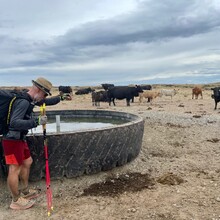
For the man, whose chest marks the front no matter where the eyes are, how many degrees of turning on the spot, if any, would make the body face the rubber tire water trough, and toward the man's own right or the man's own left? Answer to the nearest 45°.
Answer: approximately 45° to the man's own left

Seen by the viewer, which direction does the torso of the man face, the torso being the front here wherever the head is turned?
to the viewer's right

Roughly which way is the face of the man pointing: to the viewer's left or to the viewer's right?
to the viewer's right

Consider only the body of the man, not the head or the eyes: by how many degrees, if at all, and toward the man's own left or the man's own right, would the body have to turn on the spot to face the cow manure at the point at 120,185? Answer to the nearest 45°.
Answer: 0° — they already face it

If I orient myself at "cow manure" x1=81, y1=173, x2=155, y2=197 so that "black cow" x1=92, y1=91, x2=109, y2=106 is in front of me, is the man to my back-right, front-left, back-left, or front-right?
back-left

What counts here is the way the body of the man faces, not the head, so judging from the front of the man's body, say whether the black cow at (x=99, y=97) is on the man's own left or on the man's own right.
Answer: on the man's own left
